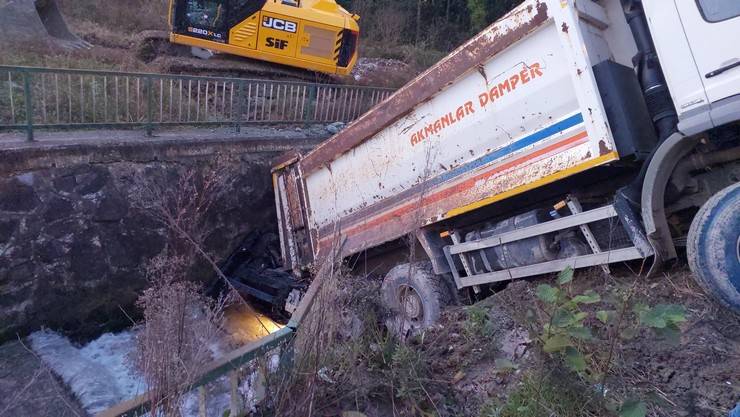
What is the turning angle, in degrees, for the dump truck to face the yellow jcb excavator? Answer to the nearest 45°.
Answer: approximately 180°

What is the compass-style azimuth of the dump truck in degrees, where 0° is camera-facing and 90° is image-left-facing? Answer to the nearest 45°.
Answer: approximately 315°

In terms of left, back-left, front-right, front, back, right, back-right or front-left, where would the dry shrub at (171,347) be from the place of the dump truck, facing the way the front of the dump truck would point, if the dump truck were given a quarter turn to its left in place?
back

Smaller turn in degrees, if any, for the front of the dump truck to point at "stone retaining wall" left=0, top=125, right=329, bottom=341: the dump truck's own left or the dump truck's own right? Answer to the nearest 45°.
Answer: approximately 135° to the dump truck's own right

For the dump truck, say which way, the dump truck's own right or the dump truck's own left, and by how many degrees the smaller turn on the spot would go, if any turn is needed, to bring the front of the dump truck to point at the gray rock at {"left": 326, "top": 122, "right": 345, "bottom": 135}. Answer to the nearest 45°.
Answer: approximately 180°

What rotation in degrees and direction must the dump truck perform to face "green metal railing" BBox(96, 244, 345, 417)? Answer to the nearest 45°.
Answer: approximately 90° to its right
